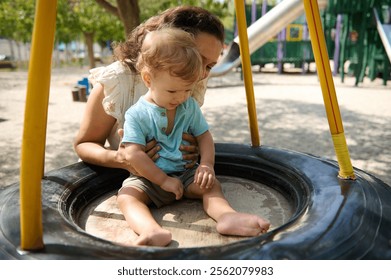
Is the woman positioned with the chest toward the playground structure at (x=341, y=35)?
no

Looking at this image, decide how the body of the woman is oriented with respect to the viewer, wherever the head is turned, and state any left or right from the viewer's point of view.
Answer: facing the viewer and to the right of the viewer
